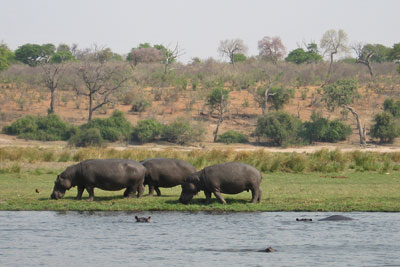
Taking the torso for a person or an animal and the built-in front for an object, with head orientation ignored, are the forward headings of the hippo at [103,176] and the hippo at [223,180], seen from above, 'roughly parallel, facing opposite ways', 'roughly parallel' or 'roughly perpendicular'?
roughly parallel

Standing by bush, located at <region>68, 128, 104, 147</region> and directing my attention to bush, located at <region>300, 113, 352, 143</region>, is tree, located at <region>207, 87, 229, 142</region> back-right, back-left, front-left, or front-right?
front-left

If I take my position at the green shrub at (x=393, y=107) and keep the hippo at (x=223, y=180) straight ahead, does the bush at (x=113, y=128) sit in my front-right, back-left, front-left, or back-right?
front-right

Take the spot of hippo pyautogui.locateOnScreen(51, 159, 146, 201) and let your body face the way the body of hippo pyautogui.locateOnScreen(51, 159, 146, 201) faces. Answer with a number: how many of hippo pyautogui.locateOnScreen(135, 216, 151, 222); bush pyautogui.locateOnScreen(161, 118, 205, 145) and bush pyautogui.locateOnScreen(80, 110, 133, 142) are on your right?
2

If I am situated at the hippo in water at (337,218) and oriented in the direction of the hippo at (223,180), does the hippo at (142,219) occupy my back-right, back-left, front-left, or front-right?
front-left

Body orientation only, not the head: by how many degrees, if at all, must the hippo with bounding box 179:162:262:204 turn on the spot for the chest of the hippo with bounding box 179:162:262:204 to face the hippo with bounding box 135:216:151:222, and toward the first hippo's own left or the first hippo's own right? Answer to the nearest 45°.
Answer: approximately 45° to the first hippo's own left

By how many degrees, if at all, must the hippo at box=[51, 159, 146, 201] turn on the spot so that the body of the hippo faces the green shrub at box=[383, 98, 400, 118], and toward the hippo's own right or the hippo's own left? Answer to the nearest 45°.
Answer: approximately 135° to the hippo's own right

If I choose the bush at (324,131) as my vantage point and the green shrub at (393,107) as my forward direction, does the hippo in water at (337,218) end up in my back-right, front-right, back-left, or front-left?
back-right

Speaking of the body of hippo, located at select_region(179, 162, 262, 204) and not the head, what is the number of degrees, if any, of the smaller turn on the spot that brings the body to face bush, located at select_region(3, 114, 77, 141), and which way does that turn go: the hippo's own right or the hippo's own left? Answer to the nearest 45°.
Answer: approximately 45° to the hippo's own right

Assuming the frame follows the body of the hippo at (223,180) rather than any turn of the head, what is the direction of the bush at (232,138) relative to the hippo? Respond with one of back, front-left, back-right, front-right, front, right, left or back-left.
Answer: right

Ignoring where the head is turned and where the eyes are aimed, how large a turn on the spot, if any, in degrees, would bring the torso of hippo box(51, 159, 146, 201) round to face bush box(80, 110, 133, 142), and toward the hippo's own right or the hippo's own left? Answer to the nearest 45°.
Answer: approximately 90° to the hippo's own right

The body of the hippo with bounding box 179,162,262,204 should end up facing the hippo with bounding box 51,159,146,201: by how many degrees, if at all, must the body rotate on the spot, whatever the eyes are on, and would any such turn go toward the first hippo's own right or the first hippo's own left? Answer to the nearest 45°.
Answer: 0° — it already faces it

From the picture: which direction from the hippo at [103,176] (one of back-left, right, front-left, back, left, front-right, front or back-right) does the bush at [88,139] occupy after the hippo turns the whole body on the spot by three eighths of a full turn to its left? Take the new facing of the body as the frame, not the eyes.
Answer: back-left

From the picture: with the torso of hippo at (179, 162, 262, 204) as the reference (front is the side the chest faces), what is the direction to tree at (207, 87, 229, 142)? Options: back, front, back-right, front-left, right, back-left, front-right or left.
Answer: right

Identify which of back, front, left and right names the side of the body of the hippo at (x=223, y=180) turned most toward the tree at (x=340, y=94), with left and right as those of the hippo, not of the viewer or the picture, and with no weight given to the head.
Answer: right

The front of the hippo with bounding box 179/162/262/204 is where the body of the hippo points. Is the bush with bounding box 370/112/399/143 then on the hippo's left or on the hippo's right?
on the hippo's right

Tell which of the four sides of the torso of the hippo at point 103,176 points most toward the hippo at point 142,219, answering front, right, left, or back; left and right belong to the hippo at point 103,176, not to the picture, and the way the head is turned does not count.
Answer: left

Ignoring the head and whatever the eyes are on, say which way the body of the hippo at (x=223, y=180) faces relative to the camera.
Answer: to the viewer's left

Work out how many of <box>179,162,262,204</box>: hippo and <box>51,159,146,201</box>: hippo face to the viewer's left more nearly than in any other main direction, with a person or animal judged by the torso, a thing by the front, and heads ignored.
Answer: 2

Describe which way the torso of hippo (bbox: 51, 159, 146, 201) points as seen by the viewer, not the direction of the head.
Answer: to the viewer's left
